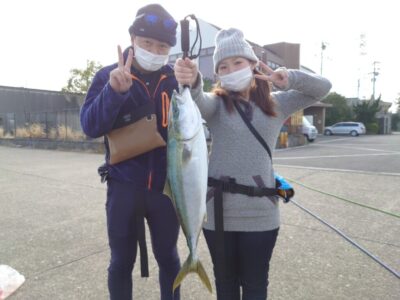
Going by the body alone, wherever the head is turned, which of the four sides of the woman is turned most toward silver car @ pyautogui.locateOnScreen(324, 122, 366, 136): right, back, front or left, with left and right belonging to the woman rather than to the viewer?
back

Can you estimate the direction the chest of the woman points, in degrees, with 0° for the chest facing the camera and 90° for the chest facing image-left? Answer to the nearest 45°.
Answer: approximately 0°

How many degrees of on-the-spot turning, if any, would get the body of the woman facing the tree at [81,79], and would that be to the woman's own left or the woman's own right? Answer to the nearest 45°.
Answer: approximately 135° to the woman's own right

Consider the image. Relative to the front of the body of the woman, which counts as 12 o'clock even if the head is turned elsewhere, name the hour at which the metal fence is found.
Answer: The metal fence is roughly at 5 o'clock from the woman.

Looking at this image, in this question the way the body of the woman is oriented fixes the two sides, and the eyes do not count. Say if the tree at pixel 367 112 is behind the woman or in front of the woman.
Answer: behind

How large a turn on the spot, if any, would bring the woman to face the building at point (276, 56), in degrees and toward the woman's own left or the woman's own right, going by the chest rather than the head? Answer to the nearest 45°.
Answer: approximately 180°

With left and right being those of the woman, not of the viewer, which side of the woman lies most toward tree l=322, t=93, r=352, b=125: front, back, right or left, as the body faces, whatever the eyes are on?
back

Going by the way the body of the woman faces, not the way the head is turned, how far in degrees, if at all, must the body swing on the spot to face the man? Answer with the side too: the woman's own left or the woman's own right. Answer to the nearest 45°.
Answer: approximately 90° to the woman's own right
